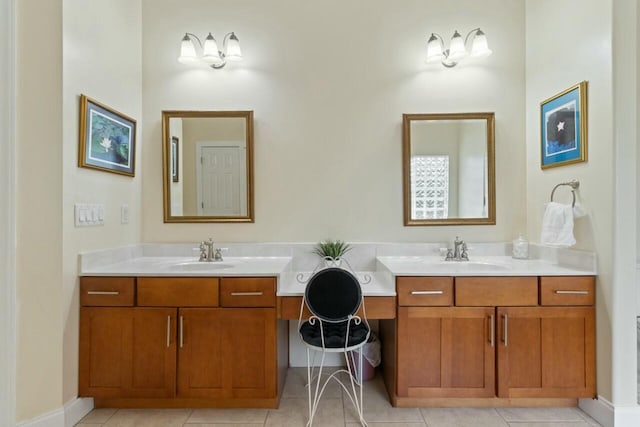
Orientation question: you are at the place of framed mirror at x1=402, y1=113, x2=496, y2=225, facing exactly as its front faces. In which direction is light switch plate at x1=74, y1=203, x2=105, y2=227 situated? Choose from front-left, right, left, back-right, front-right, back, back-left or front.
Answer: front-right

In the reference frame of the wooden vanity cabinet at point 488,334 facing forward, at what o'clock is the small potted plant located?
The small potted plant is roughly at 3 o'clock from the wooden vanity cabinet.

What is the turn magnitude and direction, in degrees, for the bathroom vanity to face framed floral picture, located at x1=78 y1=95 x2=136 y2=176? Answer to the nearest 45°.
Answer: approximately 90° to its right

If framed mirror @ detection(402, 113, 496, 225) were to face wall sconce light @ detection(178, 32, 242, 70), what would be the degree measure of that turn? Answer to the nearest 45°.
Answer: approximately 45° to its right

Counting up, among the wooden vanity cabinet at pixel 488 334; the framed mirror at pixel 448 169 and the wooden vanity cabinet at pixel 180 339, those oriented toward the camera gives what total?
3

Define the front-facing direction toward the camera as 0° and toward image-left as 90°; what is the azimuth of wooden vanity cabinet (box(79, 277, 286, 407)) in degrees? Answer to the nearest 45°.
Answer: approximately 0°
